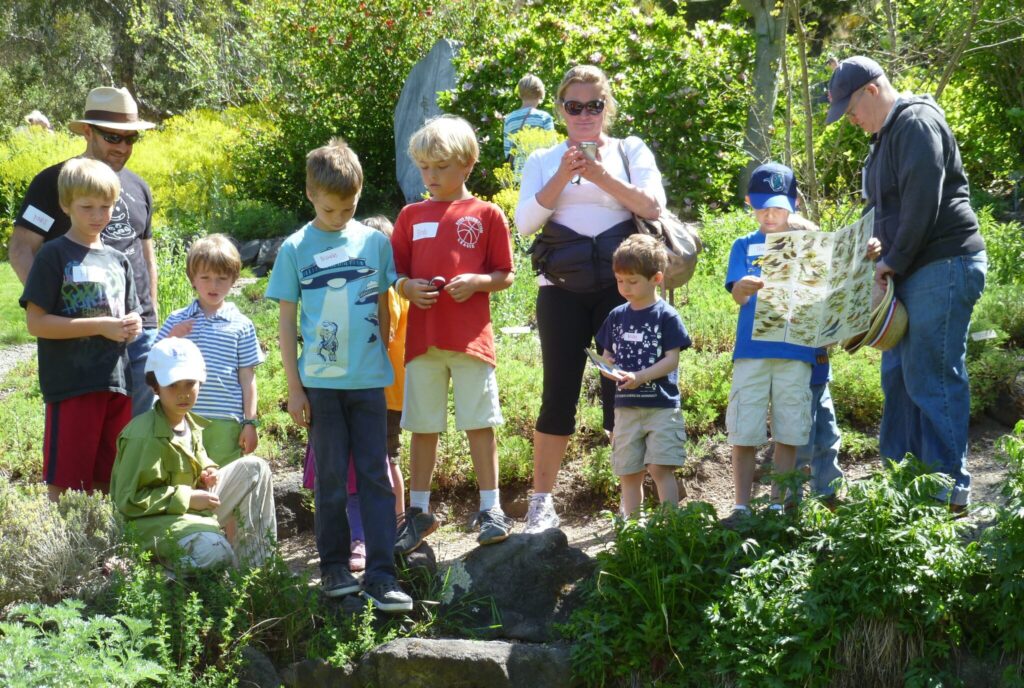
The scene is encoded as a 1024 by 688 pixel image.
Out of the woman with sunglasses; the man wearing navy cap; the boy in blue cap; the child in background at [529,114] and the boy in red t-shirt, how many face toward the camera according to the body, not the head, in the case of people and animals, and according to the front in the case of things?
3

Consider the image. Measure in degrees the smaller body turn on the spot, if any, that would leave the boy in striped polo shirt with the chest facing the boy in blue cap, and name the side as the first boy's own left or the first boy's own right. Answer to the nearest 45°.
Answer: approximately 90° to the first boy's own left

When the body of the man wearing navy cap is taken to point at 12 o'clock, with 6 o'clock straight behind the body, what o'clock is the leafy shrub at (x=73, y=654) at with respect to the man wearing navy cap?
The leafy shrub is roughly at 11 o'clock from the man wearing navy cap.

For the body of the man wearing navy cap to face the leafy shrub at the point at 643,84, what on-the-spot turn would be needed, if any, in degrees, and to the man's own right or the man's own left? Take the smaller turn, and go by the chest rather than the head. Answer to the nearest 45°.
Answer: approximately 90° to the man's own right

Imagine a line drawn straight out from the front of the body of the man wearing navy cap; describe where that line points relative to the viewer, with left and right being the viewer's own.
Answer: facing to the left of the viewer

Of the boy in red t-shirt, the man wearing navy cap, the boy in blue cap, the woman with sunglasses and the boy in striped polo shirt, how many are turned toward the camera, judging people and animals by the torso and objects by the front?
4

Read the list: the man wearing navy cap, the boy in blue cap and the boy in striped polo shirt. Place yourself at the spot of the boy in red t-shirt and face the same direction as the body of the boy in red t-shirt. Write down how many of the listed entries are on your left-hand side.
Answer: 2

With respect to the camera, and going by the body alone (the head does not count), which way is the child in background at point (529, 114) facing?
away from the camera

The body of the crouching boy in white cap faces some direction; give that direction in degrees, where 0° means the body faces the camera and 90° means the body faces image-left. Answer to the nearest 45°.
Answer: approximately 315°

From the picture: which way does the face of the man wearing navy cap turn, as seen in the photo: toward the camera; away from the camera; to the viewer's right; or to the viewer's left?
to the viewer's left

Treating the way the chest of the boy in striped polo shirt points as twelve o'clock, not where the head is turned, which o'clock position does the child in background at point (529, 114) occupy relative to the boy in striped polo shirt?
The child in background is roughly at 7 o'clock from the boy in striped polo shirt.

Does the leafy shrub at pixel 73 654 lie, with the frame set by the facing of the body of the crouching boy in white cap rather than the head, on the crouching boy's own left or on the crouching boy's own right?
on the crouching boy's own right

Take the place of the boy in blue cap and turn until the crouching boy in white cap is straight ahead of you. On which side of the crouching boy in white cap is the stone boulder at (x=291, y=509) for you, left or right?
right
